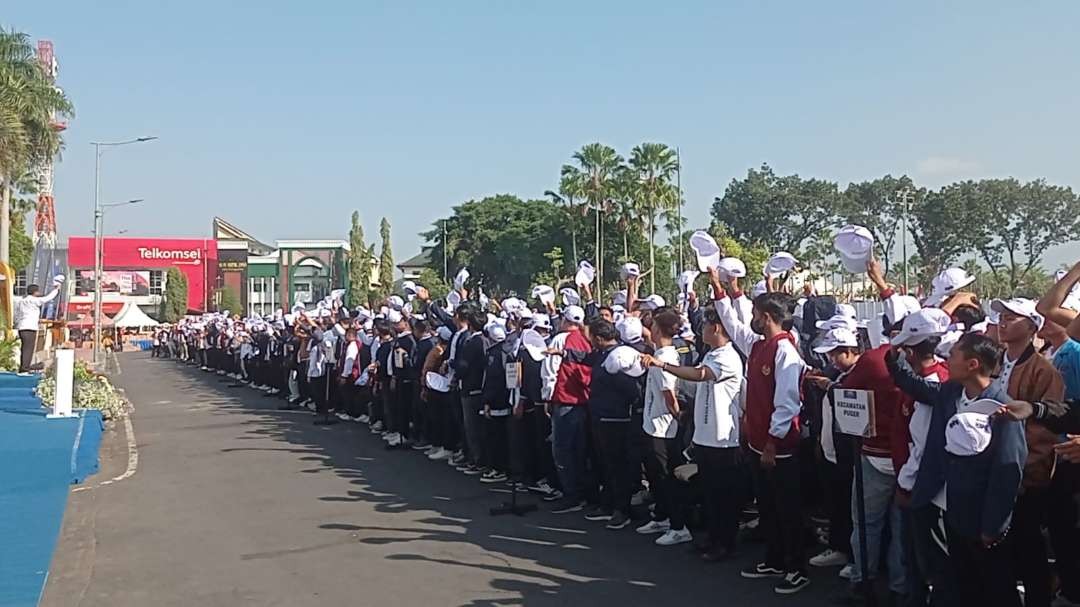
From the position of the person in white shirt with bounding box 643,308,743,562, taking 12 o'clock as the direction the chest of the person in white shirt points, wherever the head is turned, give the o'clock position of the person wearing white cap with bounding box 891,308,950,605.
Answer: The person wearing white cap is roughly at 8 o'clock from the person in white shirt.

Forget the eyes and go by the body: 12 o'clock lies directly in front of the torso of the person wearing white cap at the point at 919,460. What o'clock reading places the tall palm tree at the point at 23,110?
The tall palm tree is roughly at 1 o'clock from the person wearing white cap.

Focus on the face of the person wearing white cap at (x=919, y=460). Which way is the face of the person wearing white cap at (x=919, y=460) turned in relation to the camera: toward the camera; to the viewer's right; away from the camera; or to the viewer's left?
to the viewer's left

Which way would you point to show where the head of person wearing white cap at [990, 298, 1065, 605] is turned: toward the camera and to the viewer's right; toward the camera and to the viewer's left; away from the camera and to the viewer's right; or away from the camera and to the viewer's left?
toward the camera and to the viewer's left

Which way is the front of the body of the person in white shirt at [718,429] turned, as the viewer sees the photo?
to the viewer's left

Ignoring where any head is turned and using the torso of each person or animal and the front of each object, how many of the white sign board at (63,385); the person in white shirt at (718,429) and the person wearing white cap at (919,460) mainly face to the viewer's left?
2

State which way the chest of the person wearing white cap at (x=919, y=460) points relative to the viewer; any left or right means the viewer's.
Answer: facing to the left of the viewer

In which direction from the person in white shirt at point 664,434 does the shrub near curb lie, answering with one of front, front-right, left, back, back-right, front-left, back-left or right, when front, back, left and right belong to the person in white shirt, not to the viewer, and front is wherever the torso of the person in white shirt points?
front-right

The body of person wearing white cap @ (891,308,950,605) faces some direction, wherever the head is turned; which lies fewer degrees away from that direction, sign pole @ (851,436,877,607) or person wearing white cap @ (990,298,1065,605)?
the sign pole

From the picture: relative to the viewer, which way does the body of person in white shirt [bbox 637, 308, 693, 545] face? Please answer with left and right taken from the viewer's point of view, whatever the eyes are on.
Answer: facing to the left of the viewer

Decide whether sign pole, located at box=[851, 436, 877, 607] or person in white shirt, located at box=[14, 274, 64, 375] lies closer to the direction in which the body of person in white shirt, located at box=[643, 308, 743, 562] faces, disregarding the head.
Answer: the person in white shirt

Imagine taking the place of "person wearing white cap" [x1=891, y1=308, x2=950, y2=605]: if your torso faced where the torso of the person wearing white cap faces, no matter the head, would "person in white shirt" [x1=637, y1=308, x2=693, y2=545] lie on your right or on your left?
on your right

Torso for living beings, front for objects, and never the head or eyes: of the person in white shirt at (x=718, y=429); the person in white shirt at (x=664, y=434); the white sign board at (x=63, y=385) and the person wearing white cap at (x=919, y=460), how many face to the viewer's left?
3
